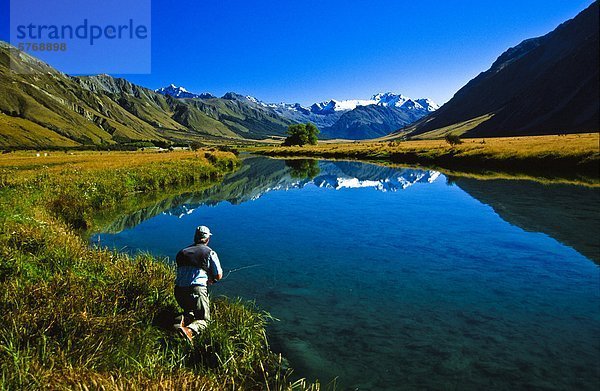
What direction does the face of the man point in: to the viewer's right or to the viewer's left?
to the viewer's right

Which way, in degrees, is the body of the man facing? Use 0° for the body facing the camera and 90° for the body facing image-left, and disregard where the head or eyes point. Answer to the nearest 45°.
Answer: approximately 225°
